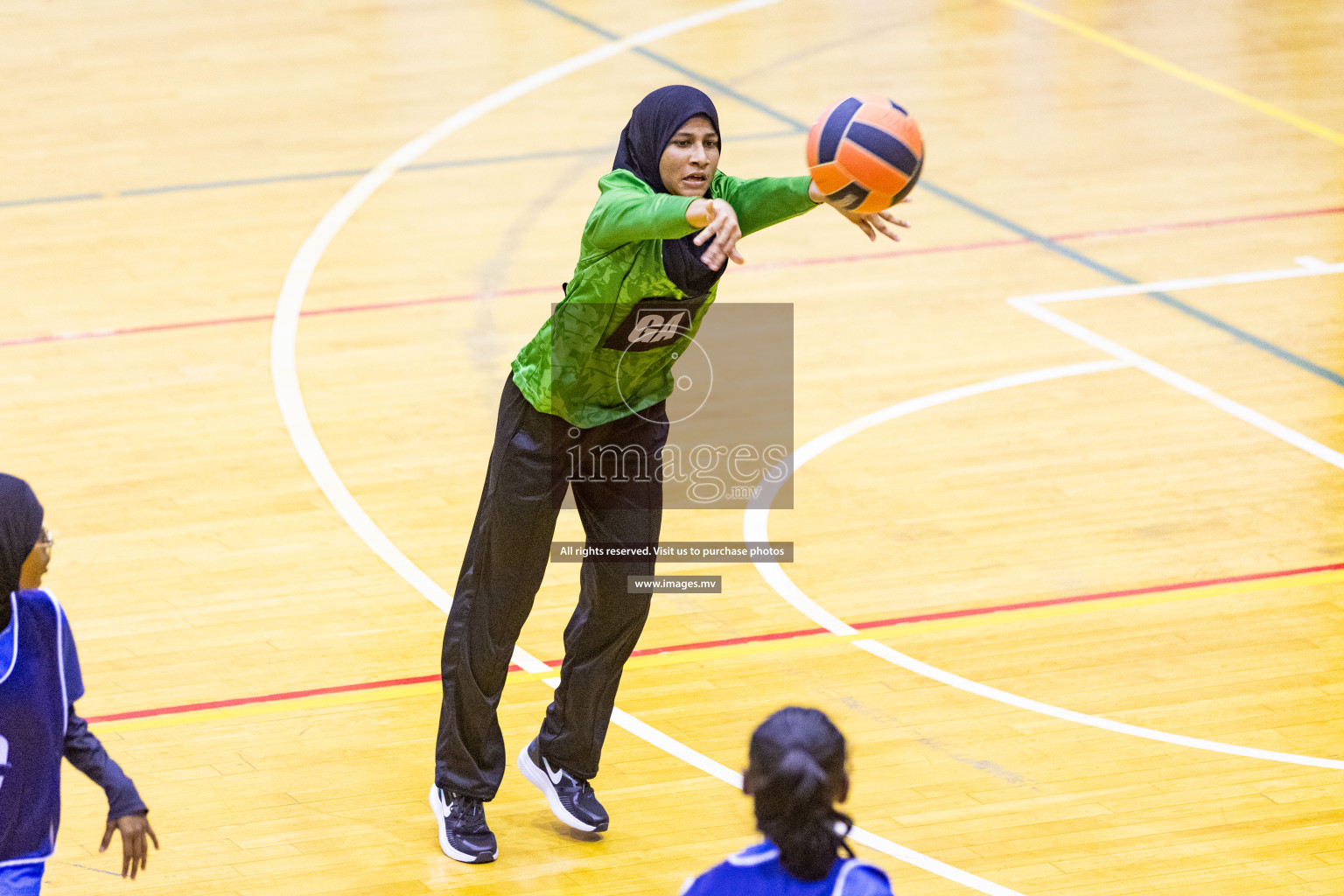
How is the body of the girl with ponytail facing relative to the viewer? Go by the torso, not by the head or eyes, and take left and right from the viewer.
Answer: facing away from the viewer

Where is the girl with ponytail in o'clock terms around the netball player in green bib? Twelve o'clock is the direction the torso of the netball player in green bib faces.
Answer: The girl with ponytail is roughly at 1 o'clock from the netball player in green bib.

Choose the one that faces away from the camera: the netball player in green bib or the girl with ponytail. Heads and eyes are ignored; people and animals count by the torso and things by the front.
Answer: the girl with ponytail

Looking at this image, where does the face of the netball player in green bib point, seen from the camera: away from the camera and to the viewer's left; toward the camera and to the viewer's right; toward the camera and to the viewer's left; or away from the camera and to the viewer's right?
toward the camera and to the viewer's right

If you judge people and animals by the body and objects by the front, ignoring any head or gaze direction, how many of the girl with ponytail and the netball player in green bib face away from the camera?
1

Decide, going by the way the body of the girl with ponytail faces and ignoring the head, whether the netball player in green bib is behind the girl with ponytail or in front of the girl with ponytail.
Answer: in front

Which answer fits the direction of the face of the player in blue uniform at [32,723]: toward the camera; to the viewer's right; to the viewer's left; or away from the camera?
to the viewer's right

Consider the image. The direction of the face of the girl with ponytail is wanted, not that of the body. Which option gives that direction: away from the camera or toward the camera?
away from the camera

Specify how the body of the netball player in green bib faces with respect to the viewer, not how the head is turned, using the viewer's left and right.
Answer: facing the viewer and to the right of the viewer

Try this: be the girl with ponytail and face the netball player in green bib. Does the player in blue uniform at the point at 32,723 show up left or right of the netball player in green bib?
left

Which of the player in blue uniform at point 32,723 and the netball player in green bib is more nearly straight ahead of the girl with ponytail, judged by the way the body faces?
the netball player in green bib

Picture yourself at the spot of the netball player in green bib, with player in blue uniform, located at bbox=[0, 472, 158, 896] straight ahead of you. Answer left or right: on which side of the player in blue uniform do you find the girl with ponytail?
left

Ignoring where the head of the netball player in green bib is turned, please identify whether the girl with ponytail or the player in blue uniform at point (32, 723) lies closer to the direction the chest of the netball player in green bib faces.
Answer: the girl with ponytail

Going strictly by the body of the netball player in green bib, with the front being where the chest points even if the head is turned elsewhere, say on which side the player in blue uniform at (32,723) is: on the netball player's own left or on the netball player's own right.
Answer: on the netball player's own right
